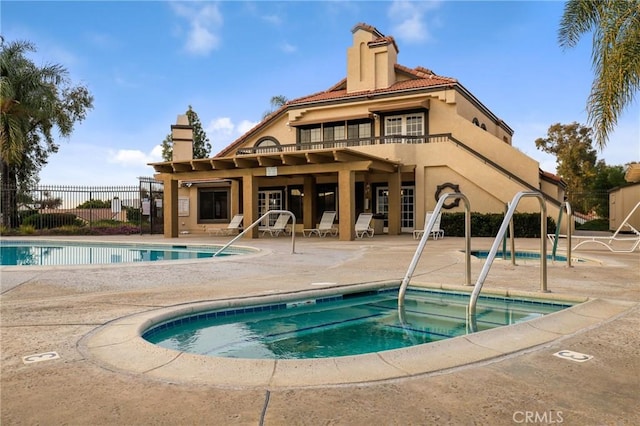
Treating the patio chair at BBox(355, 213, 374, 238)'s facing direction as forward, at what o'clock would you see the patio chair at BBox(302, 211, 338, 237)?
the patio chair at BBox(302, 211, 338, 237) is roughly at 3 o'clock from the patio chair at BBox(355, 213, 374, 238).

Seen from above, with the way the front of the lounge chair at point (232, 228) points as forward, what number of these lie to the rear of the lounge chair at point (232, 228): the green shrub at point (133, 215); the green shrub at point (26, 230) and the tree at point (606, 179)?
1

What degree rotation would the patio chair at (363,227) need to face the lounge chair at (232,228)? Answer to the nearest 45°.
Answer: approximately 90° to its right

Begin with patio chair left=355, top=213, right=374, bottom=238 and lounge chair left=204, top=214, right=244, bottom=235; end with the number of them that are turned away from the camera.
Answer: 0

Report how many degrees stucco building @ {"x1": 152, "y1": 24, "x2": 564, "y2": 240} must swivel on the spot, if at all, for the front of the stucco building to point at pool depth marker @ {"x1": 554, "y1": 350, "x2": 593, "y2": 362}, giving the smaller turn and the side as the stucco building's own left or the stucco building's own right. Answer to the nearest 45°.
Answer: approximately 45° to the stucco building's own left

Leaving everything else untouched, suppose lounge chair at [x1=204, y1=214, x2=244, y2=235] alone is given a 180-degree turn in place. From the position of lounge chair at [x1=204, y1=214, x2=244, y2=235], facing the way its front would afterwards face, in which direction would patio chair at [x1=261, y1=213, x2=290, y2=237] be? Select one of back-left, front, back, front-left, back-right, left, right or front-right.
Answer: front-right

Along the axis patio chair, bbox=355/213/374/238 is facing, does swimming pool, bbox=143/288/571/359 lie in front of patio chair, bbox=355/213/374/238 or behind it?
in front

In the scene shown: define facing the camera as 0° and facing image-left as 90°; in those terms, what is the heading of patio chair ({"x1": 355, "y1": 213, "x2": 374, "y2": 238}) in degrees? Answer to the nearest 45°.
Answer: approximately 45°

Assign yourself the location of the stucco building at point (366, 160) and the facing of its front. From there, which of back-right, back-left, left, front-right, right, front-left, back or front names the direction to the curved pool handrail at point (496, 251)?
front-left

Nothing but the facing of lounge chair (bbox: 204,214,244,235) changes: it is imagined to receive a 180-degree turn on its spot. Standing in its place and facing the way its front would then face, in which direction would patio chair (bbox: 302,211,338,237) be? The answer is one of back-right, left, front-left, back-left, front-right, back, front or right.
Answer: front-right

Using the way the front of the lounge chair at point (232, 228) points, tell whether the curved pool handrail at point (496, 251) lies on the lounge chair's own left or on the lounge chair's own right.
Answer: on the lounge chair's own left

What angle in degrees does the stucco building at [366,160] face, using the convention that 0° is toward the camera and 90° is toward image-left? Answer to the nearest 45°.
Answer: approximately 45°
